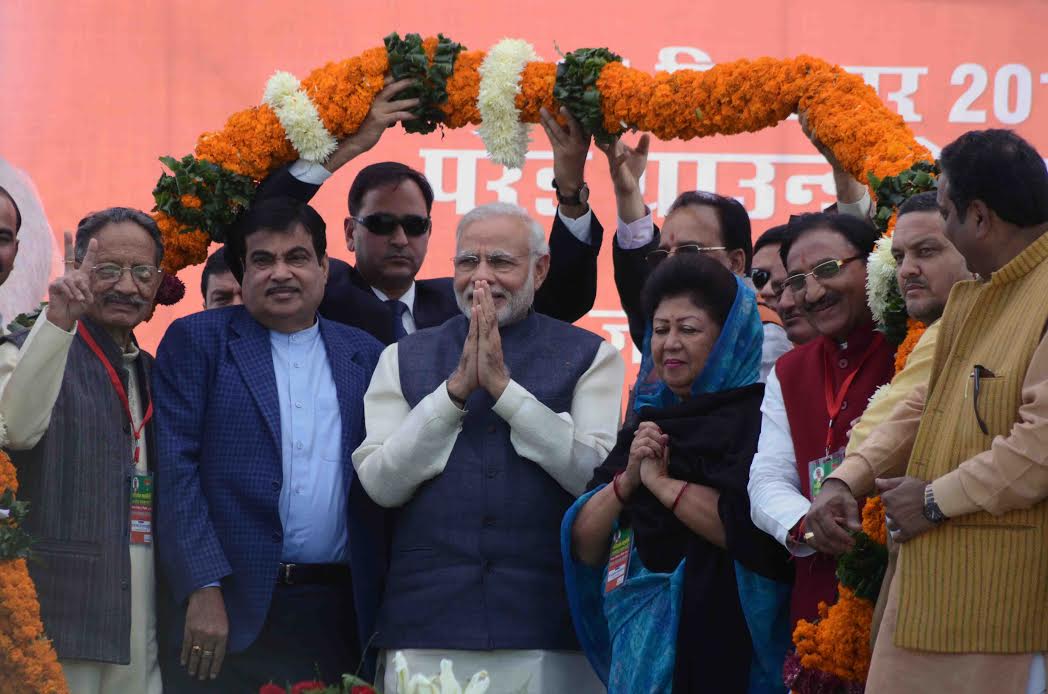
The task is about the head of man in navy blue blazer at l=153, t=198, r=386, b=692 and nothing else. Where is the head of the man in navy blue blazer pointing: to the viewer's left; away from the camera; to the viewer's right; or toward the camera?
toward the camera

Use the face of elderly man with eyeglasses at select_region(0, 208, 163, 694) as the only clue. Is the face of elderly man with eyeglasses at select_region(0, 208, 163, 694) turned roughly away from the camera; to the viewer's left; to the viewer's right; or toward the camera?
toward the camera

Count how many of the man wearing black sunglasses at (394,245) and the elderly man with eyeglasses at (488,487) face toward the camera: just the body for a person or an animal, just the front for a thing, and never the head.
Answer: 2

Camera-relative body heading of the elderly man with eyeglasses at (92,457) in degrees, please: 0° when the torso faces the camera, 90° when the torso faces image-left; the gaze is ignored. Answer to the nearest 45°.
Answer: approximately 315°

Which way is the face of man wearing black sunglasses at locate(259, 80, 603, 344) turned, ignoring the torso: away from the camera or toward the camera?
toward the camera

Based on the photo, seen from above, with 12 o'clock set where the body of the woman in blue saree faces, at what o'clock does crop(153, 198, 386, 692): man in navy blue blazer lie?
The man in navy blue blazer is roughly at 2 o'clock from the woman in blue saree.

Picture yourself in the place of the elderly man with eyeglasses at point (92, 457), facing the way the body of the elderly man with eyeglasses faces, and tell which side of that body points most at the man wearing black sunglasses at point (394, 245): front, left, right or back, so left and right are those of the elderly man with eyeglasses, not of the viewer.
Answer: left

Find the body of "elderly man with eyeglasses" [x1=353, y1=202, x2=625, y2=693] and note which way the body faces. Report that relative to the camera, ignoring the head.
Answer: toward the camera

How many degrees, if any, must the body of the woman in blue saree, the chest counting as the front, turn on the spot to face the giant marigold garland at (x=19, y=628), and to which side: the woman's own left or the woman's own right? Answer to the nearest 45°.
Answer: approximately 45° to the woman's own right

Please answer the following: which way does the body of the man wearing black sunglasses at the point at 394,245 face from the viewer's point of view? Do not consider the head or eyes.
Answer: toward the camera

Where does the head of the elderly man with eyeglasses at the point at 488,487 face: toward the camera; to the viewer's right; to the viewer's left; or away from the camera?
toward the camera

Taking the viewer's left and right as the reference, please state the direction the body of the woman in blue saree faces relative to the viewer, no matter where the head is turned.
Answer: facing the viewer and to the left of the viewer

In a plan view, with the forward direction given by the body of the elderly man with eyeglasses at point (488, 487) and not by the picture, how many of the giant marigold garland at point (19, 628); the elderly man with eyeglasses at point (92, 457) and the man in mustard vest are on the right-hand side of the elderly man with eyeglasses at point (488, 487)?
2
